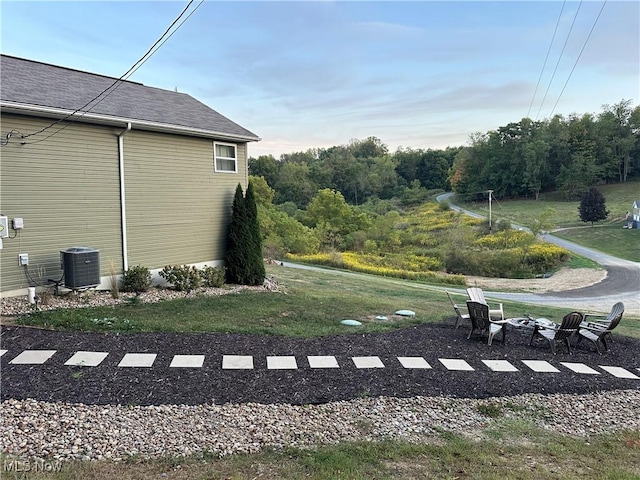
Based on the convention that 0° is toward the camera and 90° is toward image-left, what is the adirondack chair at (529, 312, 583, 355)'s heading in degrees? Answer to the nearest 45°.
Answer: approximately 135°

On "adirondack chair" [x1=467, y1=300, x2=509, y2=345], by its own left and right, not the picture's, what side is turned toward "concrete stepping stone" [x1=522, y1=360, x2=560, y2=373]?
right

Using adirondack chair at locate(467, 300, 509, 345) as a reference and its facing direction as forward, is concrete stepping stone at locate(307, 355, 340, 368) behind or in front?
behind

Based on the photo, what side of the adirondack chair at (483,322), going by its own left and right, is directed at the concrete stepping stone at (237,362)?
back

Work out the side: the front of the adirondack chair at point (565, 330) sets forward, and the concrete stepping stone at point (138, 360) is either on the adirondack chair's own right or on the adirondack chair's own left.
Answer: on the adirondack chair's own left

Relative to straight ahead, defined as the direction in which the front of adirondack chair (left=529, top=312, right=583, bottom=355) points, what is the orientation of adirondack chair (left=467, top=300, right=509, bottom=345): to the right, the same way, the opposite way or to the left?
to the right

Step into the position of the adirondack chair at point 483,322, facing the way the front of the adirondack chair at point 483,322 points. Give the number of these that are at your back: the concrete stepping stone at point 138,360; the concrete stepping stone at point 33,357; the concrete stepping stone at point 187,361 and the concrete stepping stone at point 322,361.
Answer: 4

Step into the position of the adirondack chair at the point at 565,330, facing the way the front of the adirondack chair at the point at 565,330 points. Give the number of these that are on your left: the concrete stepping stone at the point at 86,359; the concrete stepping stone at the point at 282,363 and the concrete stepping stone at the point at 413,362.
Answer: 3

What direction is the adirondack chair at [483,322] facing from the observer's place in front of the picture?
facing away from the viewer and to the right of the viewer

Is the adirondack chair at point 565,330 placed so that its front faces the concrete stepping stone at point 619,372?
no

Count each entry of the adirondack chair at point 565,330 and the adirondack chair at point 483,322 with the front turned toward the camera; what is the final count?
0

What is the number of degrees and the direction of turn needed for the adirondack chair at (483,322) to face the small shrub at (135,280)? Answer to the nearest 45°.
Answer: approximately 135° to its left

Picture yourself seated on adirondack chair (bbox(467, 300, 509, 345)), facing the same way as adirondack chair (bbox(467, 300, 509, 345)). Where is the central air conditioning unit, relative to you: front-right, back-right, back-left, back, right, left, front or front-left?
back-left

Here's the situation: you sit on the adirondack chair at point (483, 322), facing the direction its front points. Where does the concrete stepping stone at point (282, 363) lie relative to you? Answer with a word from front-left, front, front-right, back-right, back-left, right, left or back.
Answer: back

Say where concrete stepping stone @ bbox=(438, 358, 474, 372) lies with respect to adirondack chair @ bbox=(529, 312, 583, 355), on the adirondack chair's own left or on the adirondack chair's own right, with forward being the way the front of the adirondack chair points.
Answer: on the adirondack chair's own left

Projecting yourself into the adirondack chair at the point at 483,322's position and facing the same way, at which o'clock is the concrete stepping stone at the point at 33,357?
The concrete stepping stone is roughly at 6 o'clock from the adirondack chair.
